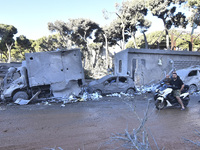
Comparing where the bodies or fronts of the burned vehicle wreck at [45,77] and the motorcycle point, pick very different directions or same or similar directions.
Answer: same or similar directions

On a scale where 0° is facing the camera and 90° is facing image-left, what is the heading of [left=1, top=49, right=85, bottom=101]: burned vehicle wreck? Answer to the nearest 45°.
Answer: approximately 90°

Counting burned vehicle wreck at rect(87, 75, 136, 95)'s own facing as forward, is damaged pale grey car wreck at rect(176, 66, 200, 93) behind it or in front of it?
behind

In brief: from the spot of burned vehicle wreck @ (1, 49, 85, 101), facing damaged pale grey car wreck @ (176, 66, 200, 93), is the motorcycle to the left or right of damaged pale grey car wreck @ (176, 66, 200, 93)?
right

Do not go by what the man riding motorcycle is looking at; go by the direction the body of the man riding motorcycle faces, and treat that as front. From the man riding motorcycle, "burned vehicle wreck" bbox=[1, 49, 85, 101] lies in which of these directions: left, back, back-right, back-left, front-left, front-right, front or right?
front-right

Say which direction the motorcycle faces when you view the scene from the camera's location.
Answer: facing the viewer and to the left of the viewer

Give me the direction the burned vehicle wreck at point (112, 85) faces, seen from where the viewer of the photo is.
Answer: facing to the left of the viewer

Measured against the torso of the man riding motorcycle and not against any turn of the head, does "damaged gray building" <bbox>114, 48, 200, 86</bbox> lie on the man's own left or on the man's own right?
on the man's own right

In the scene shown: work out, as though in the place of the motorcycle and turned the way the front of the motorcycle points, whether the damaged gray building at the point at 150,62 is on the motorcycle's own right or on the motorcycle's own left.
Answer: on the motorcycle's own right

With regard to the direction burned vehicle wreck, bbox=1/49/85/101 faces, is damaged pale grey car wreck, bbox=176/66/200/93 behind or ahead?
behind

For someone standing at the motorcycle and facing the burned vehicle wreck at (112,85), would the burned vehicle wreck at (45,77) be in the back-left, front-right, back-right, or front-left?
front-left

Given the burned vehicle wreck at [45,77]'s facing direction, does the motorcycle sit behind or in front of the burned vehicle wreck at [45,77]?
behind

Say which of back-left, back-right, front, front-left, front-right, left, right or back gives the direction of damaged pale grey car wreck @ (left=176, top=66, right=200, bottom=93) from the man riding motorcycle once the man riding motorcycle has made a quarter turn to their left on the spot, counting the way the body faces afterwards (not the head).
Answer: back-left

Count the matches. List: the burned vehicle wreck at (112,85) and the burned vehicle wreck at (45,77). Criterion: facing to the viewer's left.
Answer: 2
